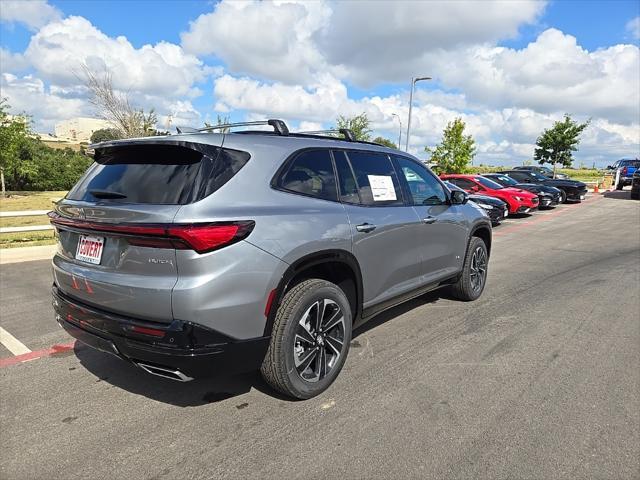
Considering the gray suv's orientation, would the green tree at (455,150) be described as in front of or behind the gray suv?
in front

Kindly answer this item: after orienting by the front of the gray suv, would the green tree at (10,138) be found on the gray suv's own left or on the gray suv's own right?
on the gray suv's own left

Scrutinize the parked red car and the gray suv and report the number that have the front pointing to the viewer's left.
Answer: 0

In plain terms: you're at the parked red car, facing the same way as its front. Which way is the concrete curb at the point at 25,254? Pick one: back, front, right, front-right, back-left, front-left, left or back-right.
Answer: right

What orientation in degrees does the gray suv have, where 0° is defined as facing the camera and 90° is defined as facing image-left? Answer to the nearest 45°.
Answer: approximately 225°

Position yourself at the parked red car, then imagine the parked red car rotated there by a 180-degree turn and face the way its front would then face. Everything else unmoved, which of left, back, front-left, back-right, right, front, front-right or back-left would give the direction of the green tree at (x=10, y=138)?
front-left

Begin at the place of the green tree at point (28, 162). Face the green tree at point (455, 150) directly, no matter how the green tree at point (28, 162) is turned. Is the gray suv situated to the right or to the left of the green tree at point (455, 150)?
right

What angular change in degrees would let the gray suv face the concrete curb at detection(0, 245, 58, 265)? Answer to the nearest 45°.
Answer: approximately 90° to its left

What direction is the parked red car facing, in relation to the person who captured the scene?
facing the viewer and to the right of the viewer

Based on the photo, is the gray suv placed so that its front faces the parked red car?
yes

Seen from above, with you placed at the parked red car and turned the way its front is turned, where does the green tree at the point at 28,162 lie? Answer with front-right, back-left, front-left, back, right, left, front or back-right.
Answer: back-right

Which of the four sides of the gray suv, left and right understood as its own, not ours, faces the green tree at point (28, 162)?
left
